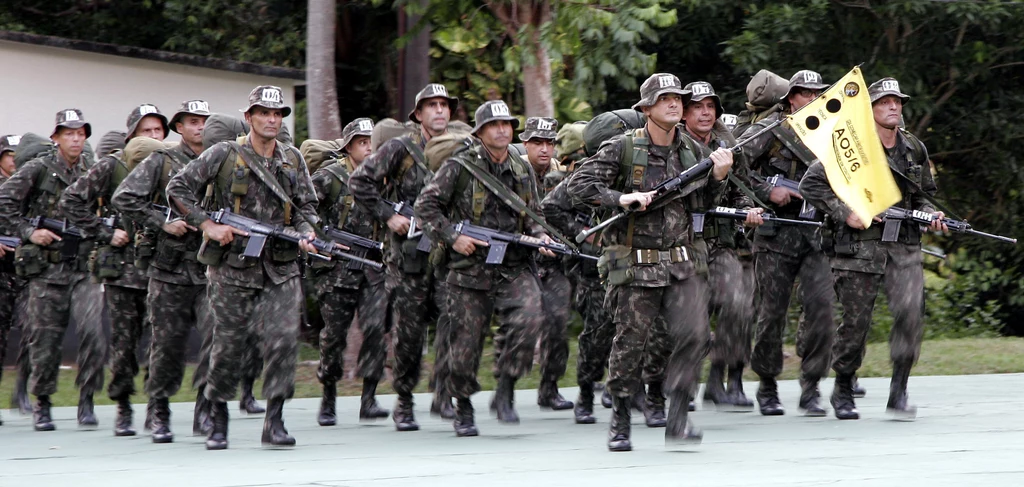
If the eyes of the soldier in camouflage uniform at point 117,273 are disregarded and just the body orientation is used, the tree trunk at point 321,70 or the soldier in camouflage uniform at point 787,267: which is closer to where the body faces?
the soldier in camouflage uniform

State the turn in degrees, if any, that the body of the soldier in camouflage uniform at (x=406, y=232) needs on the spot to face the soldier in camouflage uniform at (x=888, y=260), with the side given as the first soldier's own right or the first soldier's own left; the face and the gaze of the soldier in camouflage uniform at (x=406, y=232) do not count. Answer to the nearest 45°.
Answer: approximately 45° to the first soldier's own left

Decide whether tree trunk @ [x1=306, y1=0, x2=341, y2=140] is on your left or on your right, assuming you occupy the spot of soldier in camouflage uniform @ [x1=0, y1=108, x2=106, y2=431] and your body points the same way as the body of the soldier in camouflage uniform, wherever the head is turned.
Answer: on your left

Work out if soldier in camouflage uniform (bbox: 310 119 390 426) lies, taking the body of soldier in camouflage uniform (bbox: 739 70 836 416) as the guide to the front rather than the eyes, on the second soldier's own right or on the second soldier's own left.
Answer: on the second soldier's own right

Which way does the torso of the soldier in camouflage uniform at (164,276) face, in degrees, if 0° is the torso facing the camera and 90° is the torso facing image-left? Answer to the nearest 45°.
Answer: approximately 315°

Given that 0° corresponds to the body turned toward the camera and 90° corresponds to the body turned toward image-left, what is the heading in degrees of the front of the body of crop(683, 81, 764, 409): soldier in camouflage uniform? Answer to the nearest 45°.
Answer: approximately 315°
